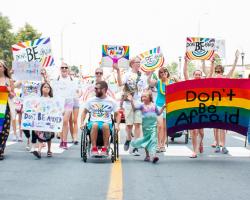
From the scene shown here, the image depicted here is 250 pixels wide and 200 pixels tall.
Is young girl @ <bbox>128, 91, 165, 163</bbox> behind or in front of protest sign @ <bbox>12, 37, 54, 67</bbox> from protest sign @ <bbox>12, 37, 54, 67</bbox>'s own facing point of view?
in front

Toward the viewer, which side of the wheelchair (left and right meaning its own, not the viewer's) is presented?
front

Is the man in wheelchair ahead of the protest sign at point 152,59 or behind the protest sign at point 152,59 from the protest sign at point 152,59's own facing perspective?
ahead

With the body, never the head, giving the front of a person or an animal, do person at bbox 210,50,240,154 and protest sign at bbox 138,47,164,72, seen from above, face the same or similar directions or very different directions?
same or similar directions

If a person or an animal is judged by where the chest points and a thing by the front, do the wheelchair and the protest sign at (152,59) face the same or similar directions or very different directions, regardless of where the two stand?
same or similar directions

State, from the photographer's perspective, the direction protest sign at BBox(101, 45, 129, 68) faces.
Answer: facing the viewer

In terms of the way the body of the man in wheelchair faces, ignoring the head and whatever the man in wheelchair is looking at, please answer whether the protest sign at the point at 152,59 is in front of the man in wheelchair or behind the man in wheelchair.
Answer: behind

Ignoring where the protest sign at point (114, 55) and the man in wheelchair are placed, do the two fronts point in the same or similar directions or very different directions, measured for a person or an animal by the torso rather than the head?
same or similar directions

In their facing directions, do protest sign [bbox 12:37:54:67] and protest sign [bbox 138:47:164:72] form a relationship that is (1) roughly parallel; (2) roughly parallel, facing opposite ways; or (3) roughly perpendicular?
roughly parallel

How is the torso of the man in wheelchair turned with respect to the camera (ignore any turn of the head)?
toward the camera

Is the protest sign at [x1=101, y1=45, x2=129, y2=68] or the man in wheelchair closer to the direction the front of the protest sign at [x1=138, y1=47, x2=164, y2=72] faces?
the man in wheelchair

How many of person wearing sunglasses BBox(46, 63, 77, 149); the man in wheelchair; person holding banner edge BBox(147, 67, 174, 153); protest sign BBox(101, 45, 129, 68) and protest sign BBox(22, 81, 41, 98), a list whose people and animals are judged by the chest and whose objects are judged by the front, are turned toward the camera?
5
